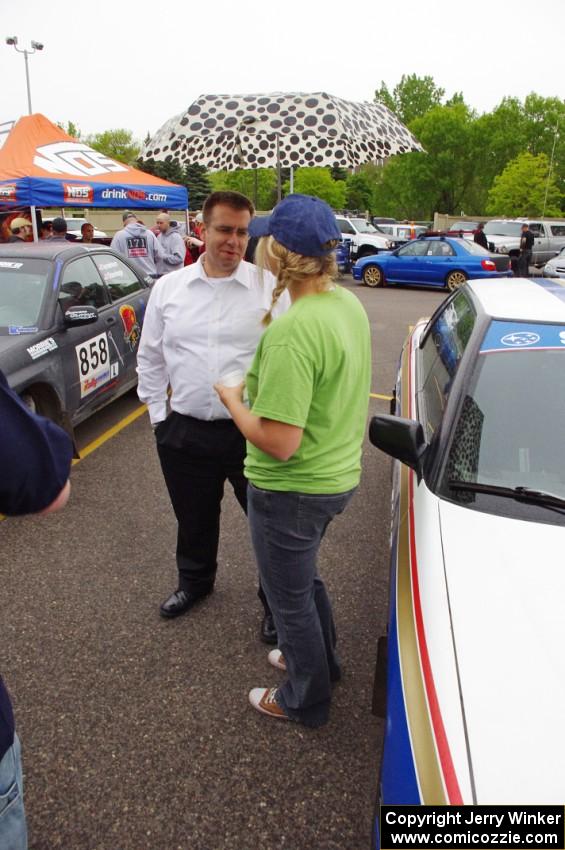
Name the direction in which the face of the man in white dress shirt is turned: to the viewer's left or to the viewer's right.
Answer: to the viewer's right

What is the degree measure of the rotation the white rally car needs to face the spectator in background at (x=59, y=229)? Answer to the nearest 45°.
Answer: approximately 135° to its right

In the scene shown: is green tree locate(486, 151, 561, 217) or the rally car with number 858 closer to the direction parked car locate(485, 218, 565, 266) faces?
the rally car with number 858

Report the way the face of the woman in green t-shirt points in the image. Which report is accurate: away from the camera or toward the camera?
away from the camera

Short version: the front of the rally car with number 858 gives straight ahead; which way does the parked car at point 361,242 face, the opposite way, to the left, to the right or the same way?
to the left

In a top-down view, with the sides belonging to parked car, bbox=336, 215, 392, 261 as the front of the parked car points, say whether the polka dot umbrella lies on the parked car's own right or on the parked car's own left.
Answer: on the parked car's own right

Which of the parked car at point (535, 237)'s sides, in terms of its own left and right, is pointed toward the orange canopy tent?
front

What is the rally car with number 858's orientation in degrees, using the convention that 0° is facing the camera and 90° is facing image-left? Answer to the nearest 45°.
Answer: approximately 45°

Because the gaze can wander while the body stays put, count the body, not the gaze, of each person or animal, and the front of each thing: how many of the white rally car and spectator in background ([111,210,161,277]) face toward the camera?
1

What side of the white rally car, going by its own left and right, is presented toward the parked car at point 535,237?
back
